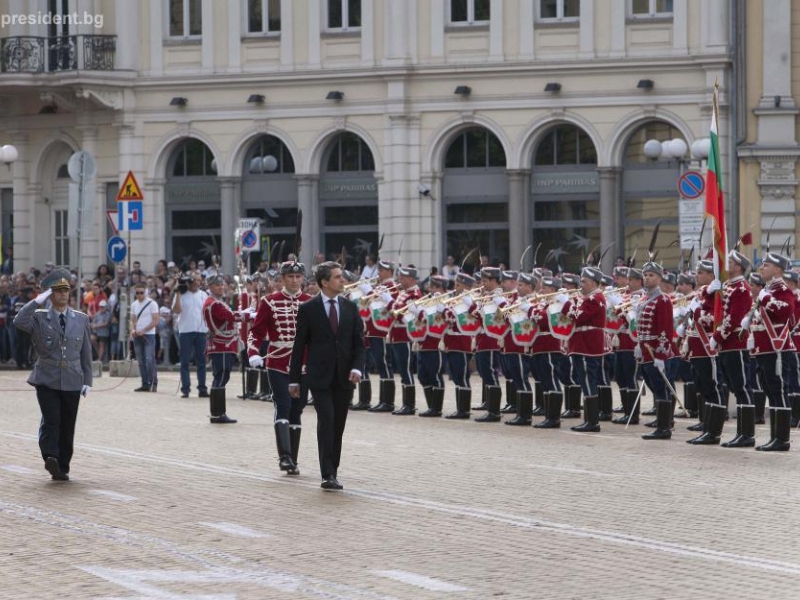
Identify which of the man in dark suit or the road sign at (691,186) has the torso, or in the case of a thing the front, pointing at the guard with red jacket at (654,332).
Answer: the road sign

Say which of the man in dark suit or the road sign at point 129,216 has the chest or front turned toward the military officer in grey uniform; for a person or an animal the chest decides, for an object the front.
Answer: the road sign

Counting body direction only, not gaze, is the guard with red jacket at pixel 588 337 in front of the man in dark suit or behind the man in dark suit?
behind

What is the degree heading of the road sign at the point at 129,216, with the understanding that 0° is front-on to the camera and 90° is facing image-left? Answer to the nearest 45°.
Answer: approximately 0°

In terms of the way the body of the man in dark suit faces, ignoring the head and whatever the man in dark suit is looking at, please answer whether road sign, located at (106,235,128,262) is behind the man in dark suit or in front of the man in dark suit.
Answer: behind

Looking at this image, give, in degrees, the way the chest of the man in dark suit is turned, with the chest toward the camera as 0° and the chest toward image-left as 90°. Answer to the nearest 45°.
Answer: approximately 0°

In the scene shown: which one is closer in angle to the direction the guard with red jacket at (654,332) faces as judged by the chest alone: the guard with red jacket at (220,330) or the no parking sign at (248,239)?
the guard with red jacket

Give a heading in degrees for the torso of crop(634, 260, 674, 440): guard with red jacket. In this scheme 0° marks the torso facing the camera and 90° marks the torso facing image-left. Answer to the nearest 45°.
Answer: approximately 45°
